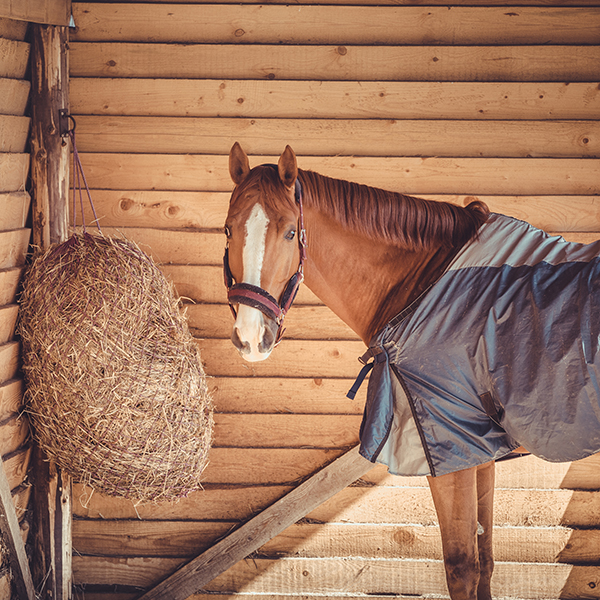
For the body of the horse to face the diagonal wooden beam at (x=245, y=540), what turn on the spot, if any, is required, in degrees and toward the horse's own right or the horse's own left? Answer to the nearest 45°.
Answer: approximately 45° to the horse's own right

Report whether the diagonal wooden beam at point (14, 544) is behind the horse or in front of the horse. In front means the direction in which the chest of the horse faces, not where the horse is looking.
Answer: in front

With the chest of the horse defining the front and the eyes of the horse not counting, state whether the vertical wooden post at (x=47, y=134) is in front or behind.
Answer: in front

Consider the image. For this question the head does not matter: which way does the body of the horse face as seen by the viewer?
to the viewer's left
